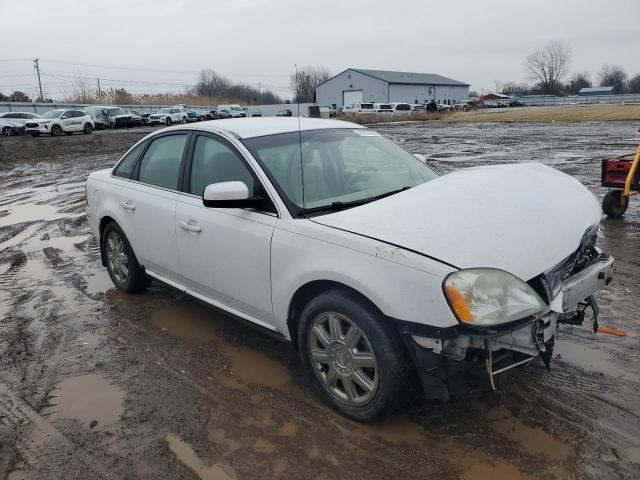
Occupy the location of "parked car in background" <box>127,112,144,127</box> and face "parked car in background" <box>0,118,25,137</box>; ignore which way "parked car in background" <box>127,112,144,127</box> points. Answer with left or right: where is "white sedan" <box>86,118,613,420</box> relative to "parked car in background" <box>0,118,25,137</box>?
left

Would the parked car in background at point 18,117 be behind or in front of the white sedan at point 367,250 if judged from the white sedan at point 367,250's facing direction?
behind

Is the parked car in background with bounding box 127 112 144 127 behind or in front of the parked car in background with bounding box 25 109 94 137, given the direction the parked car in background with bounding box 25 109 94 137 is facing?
behind

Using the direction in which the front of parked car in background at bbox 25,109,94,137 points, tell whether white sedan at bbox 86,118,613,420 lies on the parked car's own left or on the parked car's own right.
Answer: on the parked car's own left

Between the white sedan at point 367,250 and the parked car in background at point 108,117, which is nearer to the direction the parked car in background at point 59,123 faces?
the white sedan

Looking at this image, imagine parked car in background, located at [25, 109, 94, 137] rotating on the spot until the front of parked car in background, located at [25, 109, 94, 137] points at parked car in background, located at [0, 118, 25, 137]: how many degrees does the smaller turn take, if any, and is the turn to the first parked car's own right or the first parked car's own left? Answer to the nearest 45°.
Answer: approximately 90° to the first parked car's own right

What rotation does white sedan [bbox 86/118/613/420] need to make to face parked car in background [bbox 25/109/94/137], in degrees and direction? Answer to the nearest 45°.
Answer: approximately 180°

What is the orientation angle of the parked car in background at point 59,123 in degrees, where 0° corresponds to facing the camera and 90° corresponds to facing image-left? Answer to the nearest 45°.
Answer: approximately 45°
